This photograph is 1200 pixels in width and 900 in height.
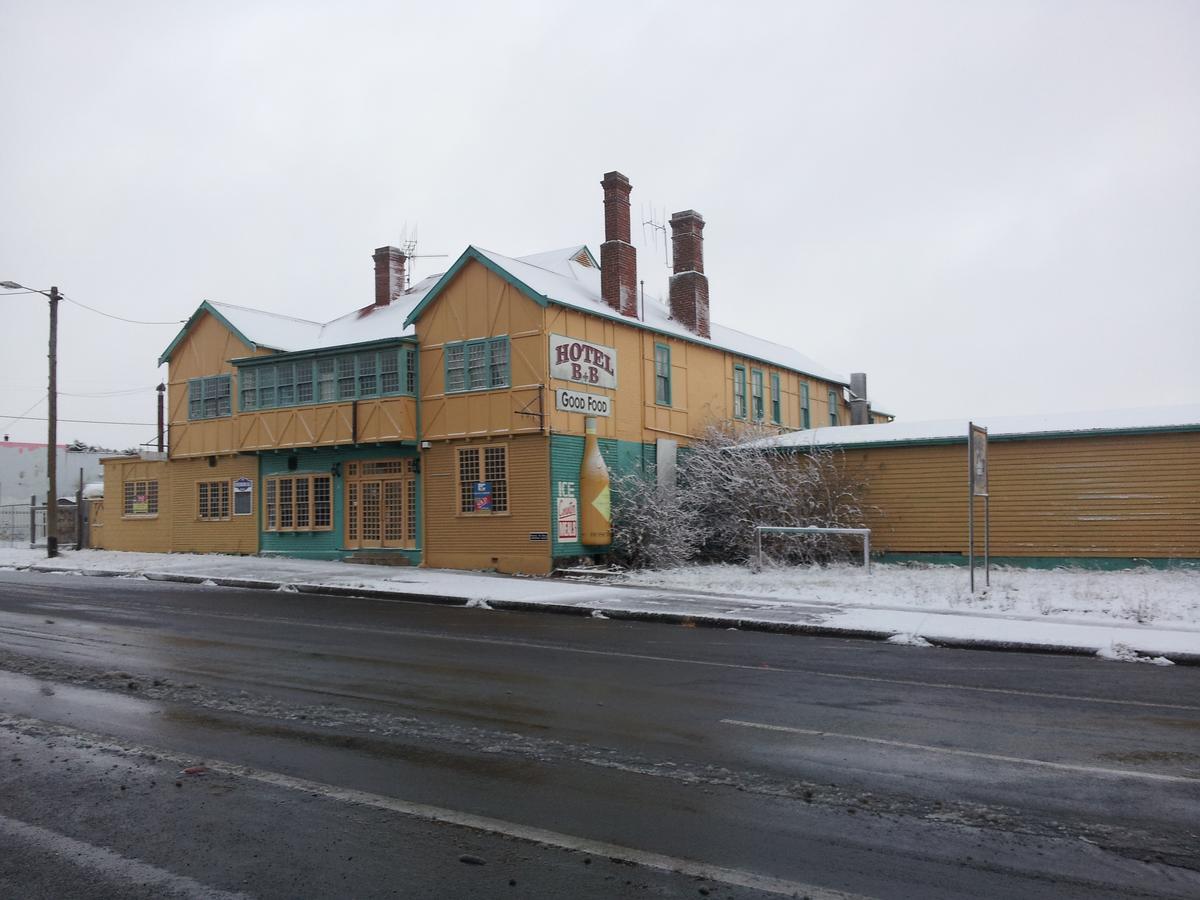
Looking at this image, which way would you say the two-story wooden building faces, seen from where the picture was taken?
facing the viewer and to the left of the viewer
